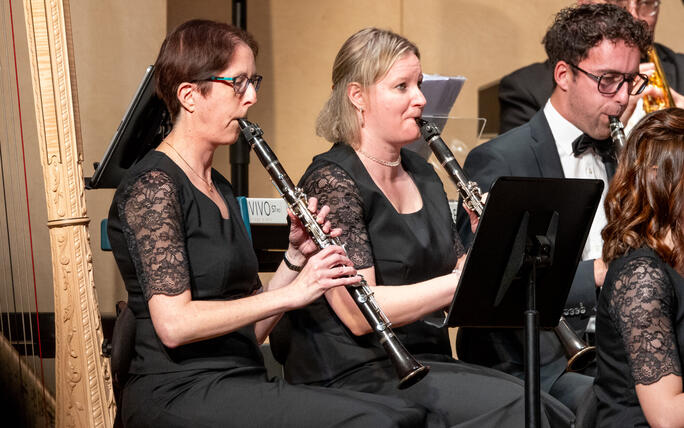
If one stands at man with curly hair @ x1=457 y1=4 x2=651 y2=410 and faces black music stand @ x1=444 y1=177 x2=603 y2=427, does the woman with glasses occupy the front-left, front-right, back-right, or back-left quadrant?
front-right

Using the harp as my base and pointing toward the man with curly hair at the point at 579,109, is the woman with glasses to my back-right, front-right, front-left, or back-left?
front-right

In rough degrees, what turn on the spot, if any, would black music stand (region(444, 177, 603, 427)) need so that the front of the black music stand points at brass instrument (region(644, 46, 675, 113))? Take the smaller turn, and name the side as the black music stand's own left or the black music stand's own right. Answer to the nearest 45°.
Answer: approximately 45° to the black music stand's own right

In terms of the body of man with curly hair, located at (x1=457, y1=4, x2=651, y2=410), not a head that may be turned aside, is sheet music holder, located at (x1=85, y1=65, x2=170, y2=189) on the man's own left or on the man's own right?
on the man's own right

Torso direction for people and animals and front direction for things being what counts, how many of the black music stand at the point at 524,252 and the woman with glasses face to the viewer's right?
1

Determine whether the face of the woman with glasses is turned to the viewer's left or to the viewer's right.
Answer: to the viewer's right

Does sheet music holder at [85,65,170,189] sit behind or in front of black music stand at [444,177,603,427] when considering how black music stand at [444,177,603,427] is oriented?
in front

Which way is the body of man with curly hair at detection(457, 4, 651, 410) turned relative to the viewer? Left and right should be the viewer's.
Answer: facing the viewer and to the right of the viewer

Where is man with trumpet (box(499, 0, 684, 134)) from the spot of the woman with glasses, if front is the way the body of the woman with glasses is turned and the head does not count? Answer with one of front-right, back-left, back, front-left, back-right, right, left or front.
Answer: front-left

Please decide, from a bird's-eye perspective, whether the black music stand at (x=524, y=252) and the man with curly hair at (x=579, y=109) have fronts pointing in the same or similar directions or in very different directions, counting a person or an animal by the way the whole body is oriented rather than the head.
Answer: very different directions

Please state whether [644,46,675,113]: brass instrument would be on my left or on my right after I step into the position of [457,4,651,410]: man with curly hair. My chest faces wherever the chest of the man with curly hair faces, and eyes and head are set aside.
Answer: on my left

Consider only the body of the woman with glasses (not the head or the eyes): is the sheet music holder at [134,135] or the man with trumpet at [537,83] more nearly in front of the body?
the man with trumpet

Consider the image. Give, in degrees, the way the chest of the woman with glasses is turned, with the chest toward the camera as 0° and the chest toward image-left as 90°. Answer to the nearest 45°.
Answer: approximately 270°

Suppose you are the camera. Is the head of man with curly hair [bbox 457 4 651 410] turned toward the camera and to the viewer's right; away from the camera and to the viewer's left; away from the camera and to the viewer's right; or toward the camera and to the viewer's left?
toward the camera and to the viewer's right

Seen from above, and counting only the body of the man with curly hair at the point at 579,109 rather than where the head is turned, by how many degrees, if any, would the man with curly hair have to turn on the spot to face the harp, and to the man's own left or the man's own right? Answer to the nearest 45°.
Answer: approximately 90° to the man's own right

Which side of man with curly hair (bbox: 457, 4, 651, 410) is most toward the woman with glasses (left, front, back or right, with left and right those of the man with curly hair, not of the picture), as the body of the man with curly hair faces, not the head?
right
